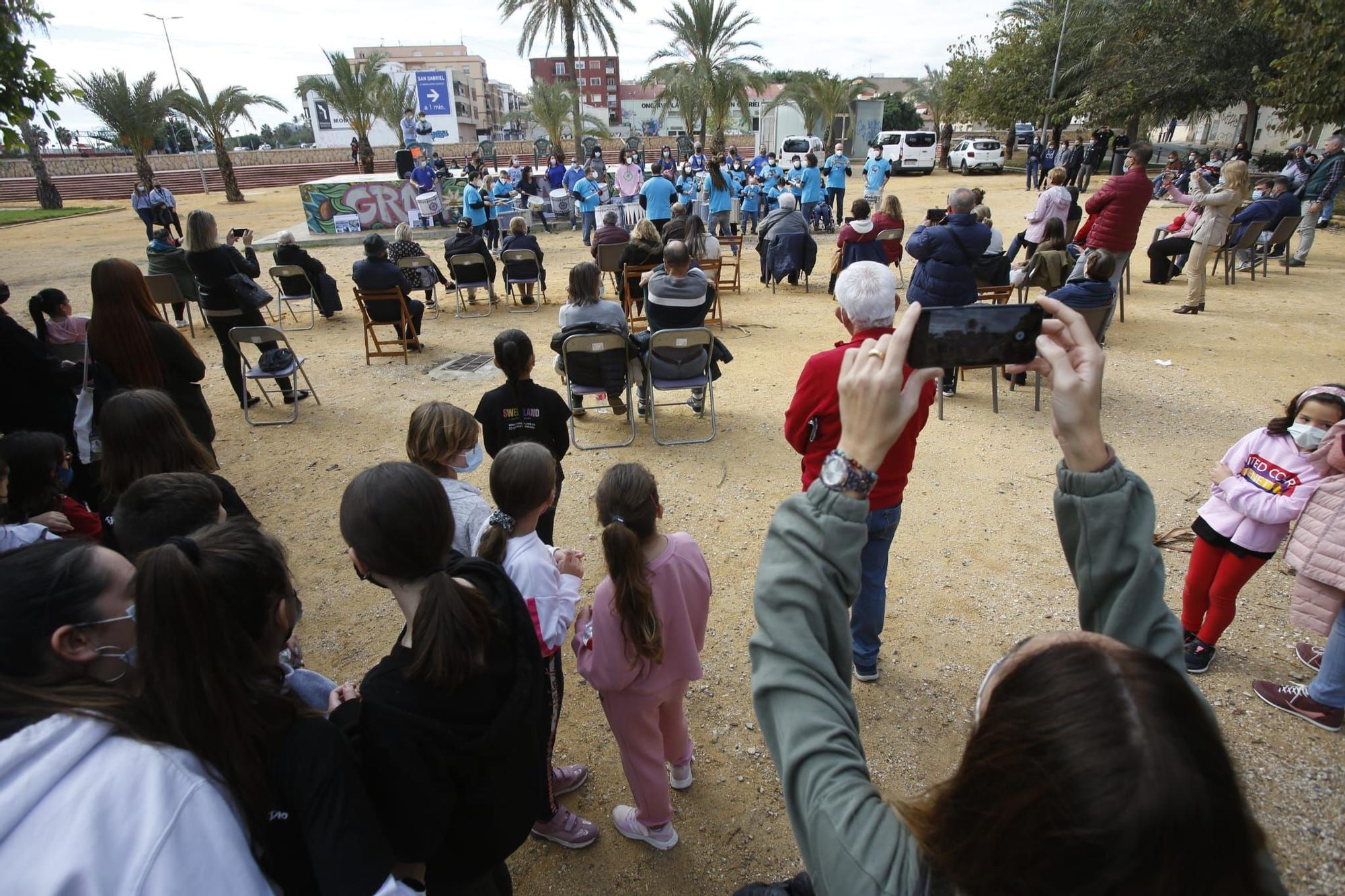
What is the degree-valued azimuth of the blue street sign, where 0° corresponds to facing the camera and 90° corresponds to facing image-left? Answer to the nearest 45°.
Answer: approximately 0°

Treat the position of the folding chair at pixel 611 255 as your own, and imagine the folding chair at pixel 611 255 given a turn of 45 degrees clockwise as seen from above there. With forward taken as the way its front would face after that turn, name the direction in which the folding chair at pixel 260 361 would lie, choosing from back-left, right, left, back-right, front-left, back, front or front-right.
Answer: back

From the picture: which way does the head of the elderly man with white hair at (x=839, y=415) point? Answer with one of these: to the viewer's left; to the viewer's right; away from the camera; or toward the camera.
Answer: away from the camera

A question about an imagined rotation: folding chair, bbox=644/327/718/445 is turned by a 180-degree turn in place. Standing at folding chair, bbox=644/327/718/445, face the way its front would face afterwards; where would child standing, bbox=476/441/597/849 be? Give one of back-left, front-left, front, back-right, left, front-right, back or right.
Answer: front

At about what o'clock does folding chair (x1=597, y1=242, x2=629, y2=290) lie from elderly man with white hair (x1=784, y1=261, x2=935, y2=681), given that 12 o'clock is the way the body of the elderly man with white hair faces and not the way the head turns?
The folding chair is roughly at 11 o'clock from the elderly man with white hair.

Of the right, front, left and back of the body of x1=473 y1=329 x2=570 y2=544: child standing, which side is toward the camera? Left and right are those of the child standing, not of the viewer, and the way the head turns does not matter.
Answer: back

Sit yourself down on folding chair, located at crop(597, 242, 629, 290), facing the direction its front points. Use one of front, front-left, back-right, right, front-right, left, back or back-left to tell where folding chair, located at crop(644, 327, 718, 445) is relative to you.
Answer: back

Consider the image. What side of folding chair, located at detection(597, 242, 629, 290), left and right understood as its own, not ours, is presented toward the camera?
back

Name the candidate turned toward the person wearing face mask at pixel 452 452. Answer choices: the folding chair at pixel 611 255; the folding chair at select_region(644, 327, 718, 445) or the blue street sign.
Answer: the blue street sign

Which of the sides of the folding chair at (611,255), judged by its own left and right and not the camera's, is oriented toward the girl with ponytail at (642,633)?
back

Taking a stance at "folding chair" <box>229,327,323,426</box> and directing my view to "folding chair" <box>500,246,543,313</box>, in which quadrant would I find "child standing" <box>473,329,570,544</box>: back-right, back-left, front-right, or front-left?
back-right

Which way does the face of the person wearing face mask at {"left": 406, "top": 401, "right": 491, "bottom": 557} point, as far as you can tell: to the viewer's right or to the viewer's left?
to the viewer's right

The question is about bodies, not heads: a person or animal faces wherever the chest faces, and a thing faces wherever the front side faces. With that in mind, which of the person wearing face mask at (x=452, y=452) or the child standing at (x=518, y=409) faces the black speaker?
the child standing
